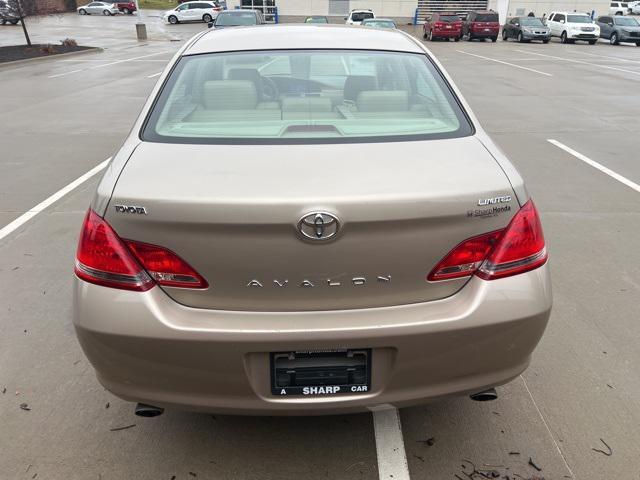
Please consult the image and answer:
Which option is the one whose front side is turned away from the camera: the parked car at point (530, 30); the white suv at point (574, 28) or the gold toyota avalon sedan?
the gold toyota avalon sedan

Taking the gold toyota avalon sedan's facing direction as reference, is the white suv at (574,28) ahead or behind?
ahead

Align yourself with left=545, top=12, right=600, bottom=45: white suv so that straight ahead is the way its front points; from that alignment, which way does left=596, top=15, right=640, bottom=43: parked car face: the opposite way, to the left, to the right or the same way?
the same way

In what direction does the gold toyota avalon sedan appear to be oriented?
away from the camera

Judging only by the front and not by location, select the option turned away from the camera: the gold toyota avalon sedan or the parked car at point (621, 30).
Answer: the gold toyota avalon sedan

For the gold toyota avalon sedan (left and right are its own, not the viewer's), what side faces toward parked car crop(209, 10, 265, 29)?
front

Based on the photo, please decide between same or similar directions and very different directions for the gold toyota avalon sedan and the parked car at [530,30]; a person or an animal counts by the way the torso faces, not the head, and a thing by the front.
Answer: very different directions

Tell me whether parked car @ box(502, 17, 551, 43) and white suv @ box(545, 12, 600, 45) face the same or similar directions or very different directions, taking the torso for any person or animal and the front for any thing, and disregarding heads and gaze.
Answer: same or similar directions

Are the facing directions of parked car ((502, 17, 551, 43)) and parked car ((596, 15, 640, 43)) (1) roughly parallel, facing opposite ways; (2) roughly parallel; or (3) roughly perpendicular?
roughly parallel

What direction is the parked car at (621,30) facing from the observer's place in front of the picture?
facing the viewer and to the right of the viewer

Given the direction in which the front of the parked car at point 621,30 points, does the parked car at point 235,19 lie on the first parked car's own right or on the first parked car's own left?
on the first parked car's own right

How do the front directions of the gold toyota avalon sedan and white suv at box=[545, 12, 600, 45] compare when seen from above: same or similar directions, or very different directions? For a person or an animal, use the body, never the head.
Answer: very different directions
